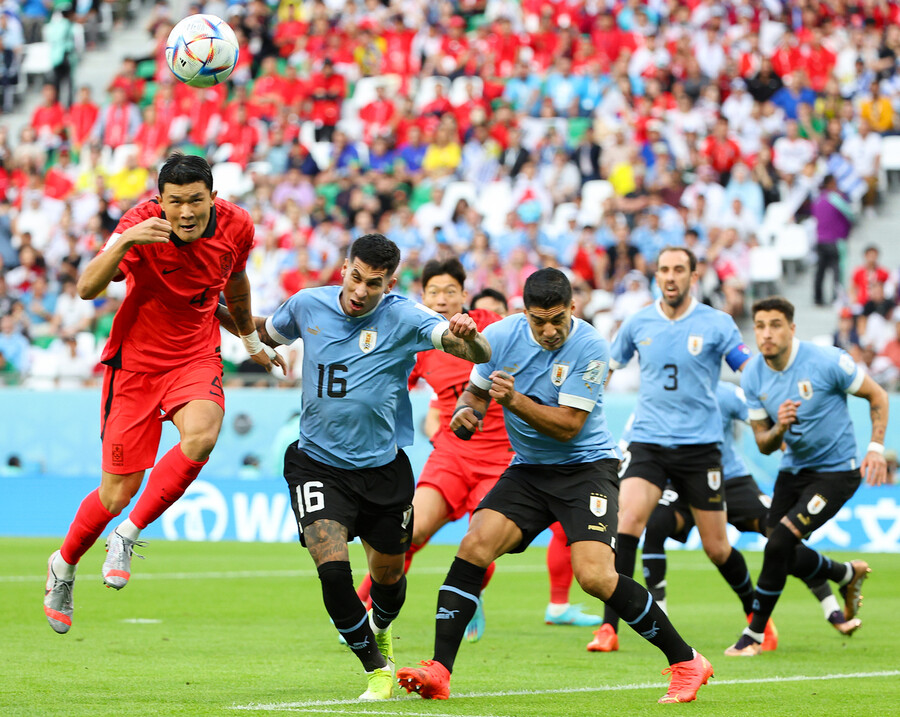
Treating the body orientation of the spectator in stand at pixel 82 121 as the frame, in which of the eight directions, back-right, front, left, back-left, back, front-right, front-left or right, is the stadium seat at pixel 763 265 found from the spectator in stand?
front-left

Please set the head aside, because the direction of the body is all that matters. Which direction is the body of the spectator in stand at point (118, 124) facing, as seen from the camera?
toward the camera

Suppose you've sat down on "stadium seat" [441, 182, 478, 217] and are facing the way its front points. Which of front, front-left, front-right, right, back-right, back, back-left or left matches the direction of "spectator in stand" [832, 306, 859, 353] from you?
front-left

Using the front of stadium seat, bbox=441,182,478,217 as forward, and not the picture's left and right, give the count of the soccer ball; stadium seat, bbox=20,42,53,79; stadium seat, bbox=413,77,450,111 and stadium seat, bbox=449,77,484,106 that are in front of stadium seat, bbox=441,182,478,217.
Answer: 1

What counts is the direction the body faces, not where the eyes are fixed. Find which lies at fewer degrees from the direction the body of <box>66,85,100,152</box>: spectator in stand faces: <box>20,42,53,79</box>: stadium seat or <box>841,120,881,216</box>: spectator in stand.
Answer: the spectator in stand

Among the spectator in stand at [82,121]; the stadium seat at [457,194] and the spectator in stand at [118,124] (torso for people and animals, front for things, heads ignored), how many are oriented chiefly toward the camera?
3

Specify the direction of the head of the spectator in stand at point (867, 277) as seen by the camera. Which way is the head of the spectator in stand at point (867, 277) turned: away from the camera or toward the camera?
toward the camera

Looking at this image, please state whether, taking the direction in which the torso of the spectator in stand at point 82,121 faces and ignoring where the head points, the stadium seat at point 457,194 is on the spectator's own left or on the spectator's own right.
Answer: on the spectator's own left

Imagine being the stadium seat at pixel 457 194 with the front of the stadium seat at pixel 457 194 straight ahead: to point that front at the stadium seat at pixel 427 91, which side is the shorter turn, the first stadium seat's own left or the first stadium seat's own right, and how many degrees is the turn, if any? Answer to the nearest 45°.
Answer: approximately 180°

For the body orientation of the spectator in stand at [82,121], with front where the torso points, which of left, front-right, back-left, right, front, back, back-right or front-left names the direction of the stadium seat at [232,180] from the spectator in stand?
front-left

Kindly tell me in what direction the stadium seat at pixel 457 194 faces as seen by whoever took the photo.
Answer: facing the viewer

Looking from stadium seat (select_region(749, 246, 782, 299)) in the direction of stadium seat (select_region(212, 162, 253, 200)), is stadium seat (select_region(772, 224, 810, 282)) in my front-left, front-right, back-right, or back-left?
back-right

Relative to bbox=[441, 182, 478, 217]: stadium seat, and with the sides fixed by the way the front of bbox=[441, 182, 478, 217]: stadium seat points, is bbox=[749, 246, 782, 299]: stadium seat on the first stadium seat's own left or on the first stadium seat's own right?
on the first stadium seat's own left

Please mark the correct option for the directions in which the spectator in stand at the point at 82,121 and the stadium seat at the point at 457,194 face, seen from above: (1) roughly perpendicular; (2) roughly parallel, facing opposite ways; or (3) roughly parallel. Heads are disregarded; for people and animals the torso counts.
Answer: roughly parallel

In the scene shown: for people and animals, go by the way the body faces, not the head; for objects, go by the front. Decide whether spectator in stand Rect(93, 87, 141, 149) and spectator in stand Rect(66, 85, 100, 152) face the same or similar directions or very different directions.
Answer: same or similar directions

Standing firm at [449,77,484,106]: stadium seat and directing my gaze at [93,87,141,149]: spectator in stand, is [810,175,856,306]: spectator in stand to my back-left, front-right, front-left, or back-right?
back-left

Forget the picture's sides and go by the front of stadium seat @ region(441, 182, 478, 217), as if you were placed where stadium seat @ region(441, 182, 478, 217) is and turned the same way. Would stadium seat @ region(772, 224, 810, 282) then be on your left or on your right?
on your left
